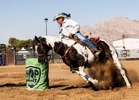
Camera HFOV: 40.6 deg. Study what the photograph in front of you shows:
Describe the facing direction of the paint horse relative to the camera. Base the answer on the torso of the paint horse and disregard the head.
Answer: to the viewer's left

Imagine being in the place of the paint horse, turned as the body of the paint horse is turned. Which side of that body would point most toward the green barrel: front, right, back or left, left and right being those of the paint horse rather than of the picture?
front
